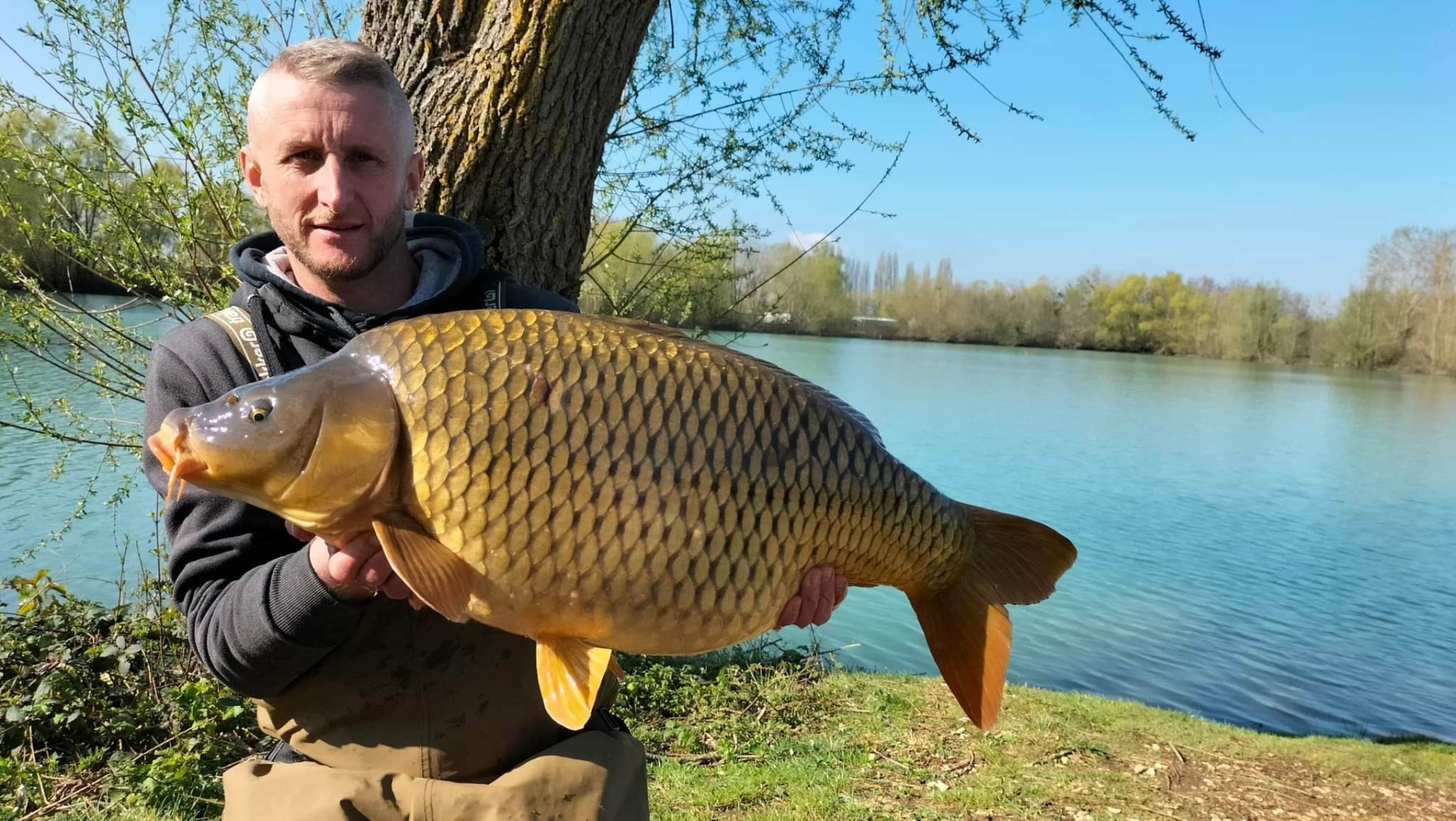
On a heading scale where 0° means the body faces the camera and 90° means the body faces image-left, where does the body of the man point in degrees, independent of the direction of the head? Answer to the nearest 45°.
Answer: approximately 0°

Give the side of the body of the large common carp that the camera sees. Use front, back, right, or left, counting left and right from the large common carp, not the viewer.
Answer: left

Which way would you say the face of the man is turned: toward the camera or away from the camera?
toward the camera
